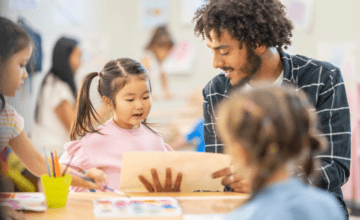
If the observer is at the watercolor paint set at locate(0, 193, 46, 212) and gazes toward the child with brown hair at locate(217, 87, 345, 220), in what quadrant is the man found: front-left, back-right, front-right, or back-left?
front-left

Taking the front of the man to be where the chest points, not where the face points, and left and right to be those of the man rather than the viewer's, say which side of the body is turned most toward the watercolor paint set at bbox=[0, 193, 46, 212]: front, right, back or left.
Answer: front

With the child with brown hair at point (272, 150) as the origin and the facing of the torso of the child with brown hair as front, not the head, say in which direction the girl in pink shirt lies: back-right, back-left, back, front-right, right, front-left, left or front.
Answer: front

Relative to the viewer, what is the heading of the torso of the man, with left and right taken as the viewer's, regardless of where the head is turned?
facing the viewer and to the left of the viewer

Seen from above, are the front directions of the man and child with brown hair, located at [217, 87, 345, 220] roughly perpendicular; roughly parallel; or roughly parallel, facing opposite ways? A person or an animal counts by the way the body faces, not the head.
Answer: roughly perpendicular

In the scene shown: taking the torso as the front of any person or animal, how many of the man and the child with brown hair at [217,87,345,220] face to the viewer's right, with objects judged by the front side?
0

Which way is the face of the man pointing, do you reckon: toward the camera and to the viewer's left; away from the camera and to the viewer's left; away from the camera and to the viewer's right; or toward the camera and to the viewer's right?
toward the camera and to the viewer's left

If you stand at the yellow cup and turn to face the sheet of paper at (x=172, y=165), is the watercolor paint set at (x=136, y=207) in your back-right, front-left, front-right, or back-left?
front-right

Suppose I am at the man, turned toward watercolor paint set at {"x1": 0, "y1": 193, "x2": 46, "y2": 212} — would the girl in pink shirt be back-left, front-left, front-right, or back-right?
front-right

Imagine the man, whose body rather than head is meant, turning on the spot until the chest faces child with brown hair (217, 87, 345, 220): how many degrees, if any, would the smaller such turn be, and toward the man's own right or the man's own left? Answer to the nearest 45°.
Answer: approximately 45° to the man's own left

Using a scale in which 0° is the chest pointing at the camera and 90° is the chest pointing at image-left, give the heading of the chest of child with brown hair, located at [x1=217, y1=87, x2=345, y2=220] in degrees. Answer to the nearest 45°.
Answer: approximately 135°

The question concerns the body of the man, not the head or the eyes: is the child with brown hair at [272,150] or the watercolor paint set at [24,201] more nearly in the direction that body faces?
the watercolor paint set
